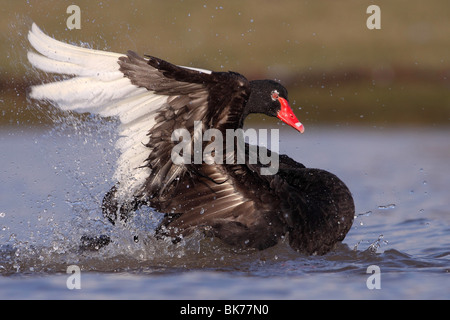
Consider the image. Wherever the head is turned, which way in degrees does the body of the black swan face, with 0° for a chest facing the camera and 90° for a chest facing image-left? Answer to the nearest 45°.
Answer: approximately 270°
